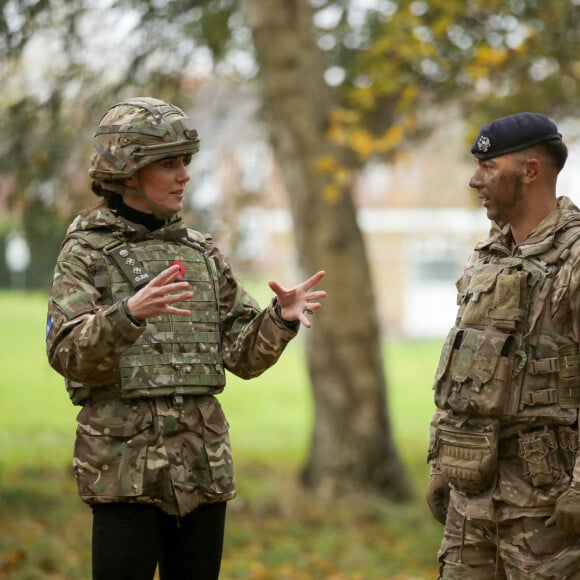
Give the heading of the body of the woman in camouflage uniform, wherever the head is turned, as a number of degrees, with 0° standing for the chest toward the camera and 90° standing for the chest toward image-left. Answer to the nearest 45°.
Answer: approximately 315°

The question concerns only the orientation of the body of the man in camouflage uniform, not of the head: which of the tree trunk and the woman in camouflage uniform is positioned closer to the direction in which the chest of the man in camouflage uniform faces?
the woman in camouflage uniform

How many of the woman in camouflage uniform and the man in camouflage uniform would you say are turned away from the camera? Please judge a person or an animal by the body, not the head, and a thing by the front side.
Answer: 0

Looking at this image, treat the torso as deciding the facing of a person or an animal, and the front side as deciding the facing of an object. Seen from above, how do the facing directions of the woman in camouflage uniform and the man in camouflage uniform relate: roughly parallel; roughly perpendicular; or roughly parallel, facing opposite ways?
roughly perpendicular

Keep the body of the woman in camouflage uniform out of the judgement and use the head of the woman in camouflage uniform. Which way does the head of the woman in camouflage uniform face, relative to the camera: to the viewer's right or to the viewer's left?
to the viewer's right

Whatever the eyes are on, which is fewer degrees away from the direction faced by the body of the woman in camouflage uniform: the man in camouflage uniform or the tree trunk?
the man in camouflage uniform

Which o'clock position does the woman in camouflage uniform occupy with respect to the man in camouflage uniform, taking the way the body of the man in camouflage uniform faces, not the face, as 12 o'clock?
The woman in camouflage uniform is roughly at 1 o'clock from the man in camouflage uniform.

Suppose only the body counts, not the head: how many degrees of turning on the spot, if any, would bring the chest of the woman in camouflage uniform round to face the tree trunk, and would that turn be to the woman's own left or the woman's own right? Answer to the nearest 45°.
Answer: approximately 135° to the woman's own left

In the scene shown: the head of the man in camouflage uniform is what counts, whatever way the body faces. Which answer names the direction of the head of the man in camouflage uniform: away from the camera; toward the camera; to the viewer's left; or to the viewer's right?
to the viewer's left

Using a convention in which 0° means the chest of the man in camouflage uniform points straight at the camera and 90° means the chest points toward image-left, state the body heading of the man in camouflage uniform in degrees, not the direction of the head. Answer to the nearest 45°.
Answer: approximately 45°
